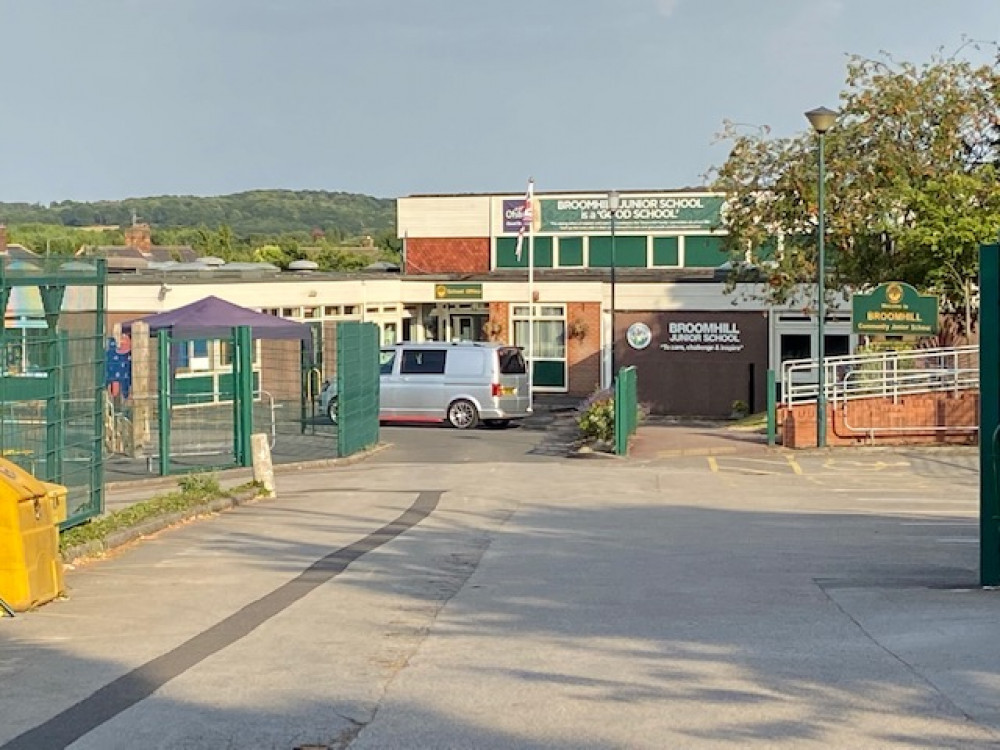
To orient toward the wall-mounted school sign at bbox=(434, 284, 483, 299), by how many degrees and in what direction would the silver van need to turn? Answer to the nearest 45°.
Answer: approximately 45° to its right

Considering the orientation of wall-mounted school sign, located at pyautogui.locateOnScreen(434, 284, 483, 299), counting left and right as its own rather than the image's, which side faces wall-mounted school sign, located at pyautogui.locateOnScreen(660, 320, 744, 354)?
left

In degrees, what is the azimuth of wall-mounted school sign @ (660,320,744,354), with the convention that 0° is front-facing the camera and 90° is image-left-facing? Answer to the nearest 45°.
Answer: approximately 0°

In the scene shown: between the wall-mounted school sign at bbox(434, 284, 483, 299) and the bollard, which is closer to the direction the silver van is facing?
the wall-mounted school sign

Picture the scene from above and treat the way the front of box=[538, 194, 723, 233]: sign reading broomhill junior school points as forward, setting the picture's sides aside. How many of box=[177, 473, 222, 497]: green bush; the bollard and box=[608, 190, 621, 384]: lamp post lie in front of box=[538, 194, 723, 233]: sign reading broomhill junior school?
3

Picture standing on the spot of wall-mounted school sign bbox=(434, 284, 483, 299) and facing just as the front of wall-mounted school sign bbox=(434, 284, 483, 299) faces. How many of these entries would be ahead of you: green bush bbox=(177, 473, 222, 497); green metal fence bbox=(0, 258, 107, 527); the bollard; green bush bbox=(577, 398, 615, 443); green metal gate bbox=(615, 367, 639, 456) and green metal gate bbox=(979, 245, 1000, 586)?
6

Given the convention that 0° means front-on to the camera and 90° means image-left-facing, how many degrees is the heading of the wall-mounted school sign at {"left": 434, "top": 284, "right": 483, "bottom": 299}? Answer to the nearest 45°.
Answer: approximately 0°
